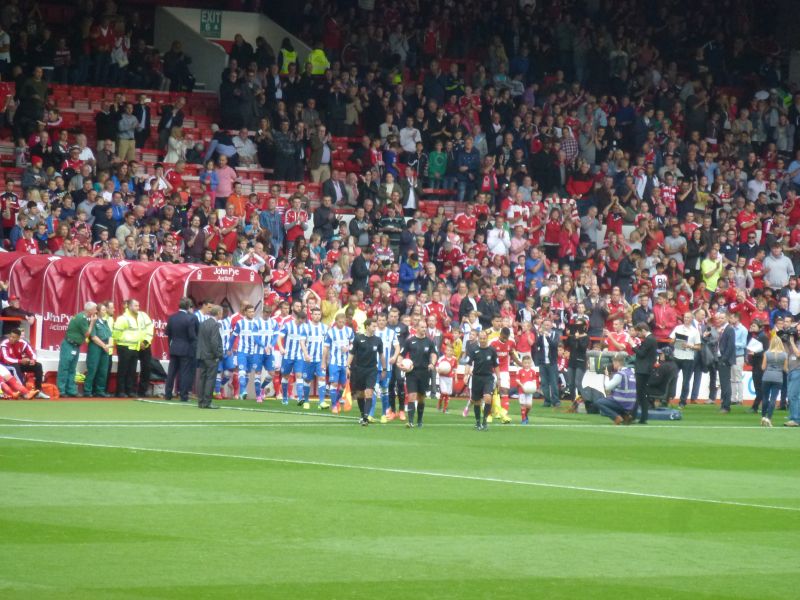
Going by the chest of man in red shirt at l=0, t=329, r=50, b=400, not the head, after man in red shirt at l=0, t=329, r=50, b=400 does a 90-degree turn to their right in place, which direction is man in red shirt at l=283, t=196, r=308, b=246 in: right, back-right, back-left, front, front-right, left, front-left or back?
back

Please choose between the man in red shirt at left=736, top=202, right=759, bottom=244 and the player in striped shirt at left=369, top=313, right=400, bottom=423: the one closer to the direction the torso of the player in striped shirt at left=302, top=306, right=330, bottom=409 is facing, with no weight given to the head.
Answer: the player in striped shirt

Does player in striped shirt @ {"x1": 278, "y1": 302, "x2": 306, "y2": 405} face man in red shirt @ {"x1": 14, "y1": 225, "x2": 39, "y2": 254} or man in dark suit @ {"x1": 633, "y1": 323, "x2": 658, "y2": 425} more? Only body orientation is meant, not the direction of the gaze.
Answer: the man in dark suit

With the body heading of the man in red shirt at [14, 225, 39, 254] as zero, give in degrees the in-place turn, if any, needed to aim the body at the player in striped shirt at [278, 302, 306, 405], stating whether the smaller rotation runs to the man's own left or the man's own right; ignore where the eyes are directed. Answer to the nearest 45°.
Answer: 0° — they already face them

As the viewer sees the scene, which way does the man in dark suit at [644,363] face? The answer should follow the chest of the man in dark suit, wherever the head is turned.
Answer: to the viewer's left

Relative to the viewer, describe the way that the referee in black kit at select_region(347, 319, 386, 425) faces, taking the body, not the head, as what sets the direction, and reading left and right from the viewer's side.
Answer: facing the viewer

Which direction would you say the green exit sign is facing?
toward the camera

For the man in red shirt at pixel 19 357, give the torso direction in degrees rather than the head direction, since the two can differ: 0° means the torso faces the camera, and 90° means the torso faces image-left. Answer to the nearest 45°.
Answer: approximately 315°

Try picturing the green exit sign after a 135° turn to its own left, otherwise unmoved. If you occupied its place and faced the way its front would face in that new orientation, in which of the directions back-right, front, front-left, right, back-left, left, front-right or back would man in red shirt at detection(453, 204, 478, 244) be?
right

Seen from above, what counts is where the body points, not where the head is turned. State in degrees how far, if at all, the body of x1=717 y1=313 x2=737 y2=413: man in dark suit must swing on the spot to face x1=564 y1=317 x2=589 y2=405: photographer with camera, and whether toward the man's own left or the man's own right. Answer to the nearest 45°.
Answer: approximately 45° to the man's own left
